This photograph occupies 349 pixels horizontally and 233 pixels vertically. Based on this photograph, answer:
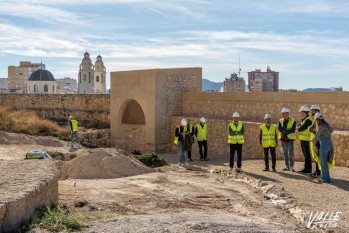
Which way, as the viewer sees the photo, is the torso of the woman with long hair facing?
to the viewer's left

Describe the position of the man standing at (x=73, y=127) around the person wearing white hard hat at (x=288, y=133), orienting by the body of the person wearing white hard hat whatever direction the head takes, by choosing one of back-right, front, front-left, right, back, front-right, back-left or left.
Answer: back-right

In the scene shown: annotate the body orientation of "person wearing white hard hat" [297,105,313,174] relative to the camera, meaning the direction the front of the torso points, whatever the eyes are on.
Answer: to the viewer's left

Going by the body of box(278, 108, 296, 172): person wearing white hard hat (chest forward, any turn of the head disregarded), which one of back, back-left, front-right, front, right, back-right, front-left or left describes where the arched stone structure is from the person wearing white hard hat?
back-right

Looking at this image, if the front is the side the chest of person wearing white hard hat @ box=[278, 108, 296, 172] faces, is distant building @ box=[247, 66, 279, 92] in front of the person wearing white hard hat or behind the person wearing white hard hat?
behind

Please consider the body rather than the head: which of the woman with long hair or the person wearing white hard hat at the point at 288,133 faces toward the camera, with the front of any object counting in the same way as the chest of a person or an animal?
the person wearing white hard hat

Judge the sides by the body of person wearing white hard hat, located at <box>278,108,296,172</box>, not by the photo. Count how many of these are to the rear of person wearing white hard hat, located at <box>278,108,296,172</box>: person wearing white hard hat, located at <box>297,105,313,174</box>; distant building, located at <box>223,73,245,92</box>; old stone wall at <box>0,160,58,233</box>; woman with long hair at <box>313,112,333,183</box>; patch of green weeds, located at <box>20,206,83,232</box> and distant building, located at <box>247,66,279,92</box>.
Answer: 2

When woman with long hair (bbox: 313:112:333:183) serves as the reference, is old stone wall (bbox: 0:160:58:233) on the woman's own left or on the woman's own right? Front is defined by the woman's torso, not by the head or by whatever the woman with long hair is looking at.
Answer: on the woman's own left

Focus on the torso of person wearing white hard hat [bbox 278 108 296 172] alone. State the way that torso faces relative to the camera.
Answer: toward the camera

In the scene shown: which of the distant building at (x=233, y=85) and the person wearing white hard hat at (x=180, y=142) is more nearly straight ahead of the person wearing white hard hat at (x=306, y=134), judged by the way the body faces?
the person wearing white hard hat

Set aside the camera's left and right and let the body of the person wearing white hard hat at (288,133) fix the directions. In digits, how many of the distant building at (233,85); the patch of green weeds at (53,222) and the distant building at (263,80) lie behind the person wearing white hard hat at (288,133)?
2
